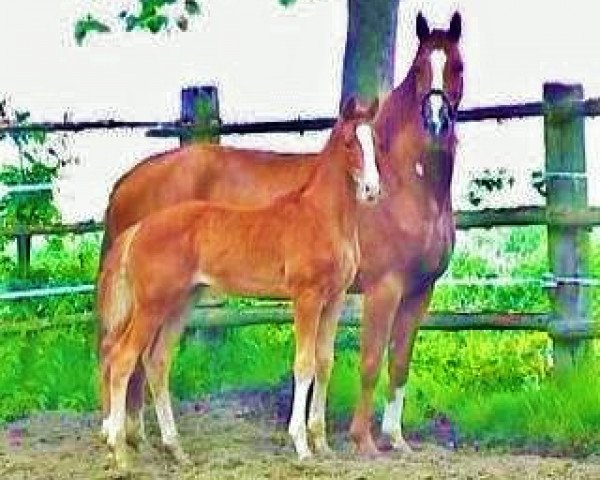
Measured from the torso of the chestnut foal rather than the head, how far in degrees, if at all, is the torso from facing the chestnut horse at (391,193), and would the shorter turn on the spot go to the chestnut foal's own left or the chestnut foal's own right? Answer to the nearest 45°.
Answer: approximately 45° to the chestnut foal's own left

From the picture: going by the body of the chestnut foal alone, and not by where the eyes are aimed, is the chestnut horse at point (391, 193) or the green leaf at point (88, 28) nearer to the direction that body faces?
the chestnut horse

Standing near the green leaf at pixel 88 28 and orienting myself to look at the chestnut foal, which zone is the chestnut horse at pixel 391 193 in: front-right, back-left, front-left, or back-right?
front-left

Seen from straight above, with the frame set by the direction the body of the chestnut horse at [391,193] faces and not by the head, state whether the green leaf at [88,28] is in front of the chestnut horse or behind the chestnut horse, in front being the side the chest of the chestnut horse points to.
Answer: behind

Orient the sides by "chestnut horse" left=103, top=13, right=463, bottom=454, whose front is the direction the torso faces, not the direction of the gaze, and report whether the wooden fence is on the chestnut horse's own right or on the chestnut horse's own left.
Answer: on the chestnut horse's own left

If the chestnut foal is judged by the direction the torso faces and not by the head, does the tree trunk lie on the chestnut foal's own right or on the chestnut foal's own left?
on the chestnut foal's own left

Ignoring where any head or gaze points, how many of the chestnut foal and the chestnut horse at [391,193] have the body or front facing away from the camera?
0

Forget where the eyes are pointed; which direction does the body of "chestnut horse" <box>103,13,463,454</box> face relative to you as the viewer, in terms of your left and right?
facing the viewer and to the right of the viewer

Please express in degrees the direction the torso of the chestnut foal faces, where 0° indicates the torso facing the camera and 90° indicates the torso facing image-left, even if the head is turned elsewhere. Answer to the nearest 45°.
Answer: approximately 270°
